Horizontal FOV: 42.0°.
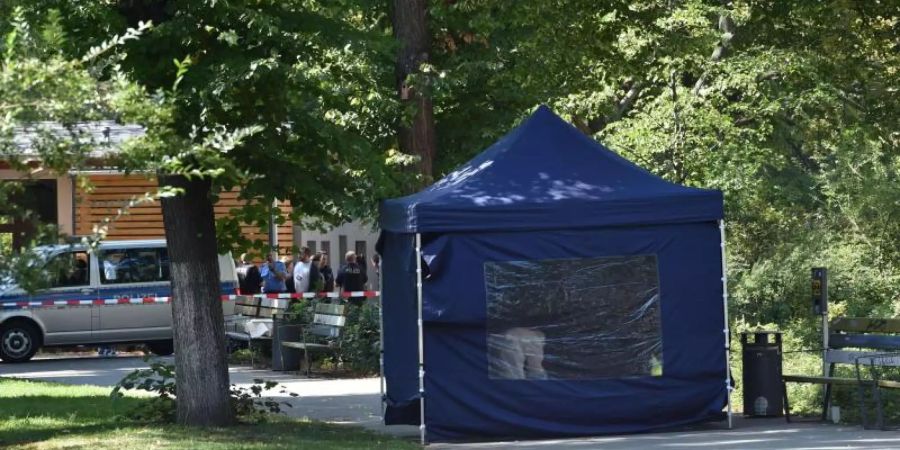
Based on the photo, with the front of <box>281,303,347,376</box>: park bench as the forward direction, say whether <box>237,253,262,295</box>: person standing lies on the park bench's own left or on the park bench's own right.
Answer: on the park bench's own right

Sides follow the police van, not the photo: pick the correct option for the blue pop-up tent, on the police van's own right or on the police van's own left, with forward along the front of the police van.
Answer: on the police van's own left

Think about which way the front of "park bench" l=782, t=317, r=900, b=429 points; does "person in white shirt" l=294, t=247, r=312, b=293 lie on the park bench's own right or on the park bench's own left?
on the park bench's own right

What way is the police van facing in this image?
to the viewer's left

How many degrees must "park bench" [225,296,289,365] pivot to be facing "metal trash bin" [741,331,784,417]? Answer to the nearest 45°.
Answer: approximately 90° to its left

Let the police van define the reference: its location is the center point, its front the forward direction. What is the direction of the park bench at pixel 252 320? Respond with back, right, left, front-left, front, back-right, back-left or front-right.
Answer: back-left

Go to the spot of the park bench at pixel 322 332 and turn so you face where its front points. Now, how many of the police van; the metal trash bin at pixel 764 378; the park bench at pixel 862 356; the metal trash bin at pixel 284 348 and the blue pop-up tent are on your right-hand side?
2

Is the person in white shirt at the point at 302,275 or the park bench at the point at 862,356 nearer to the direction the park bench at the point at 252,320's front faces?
the park bench
